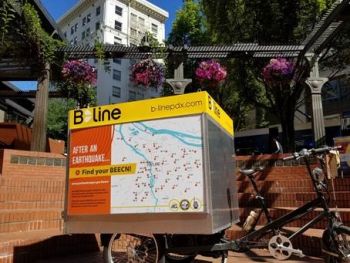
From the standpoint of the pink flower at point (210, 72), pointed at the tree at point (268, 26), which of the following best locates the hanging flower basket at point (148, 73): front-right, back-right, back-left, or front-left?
back-left

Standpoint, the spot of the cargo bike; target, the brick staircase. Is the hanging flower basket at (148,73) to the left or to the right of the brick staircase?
left

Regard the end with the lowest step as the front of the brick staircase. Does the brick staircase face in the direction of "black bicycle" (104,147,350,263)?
yes

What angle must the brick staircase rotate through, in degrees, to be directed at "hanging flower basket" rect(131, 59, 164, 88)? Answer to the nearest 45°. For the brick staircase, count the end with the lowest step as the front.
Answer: approximately 90° to its right

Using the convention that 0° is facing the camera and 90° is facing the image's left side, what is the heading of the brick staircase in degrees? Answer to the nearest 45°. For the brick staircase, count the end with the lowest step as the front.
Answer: approximately 0°

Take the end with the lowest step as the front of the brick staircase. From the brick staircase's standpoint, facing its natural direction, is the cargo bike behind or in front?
in front
